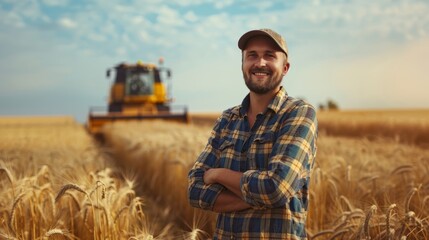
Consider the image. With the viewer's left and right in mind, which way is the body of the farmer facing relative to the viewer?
facing the viewer and to the left of the viewer

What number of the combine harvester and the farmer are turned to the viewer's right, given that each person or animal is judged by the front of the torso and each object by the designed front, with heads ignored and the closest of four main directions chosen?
0

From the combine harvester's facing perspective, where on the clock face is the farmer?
The farmer is roughly at 12 o'clock from the combine harvester.

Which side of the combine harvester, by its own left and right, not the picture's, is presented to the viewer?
front

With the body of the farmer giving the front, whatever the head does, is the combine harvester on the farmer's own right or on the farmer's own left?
on the farmer's own right
